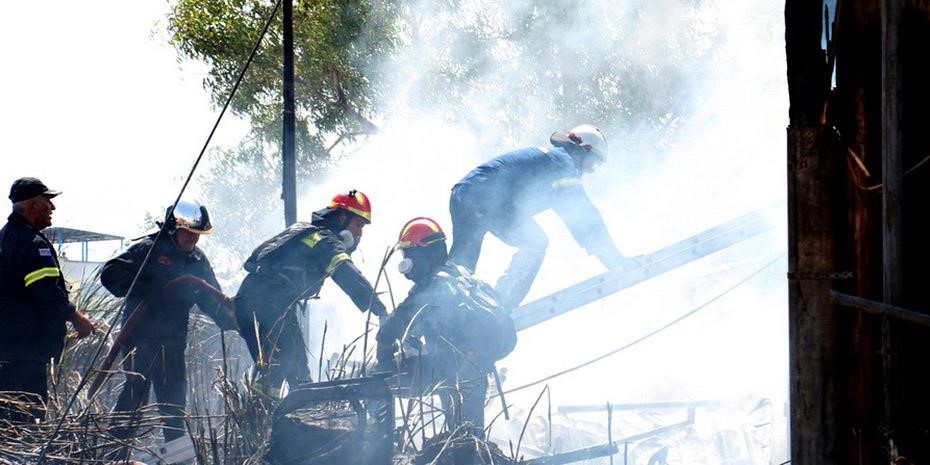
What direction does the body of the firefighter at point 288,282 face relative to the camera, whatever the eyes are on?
to the viewer's right

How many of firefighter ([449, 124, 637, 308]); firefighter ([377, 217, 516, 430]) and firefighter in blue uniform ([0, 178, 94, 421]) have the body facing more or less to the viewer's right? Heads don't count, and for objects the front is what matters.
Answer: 2

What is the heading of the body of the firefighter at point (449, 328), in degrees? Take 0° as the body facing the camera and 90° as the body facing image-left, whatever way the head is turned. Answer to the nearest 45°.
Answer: approximately 90°

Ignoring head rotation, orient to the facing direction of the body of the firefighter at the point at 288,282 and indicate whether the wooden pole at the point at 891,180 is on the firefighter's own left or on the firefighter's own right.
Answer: on the firefighter's own right

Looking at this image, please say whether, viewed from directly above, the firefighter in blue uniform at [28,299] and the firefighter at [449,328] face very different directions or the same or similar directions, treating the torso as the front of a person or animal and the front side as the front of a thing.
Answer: very different directions

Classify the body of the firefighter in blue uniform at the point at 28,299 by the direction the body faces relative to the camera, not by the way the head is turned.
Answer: to the viewer's right

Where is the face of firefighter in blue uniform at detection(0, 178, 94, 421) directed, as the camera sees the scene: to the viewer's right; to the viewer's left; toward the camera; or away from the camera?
to the viewer's right

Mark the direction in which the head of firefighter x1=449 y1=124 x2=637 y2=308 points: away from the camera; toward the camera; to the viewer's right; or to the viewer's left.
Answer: to the viewer's right

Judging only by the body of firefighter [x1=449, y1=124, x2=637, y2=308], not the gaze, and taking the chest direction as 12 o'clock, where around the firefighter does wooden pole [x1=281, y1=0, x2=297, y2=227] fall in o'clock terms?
The wooden pole is roughly at 7 o'clock from the firefighter.

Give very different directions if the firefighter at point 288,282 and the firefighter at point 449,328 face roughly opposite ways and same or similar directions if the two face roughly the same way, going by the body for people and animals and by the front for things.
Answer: very different directions
